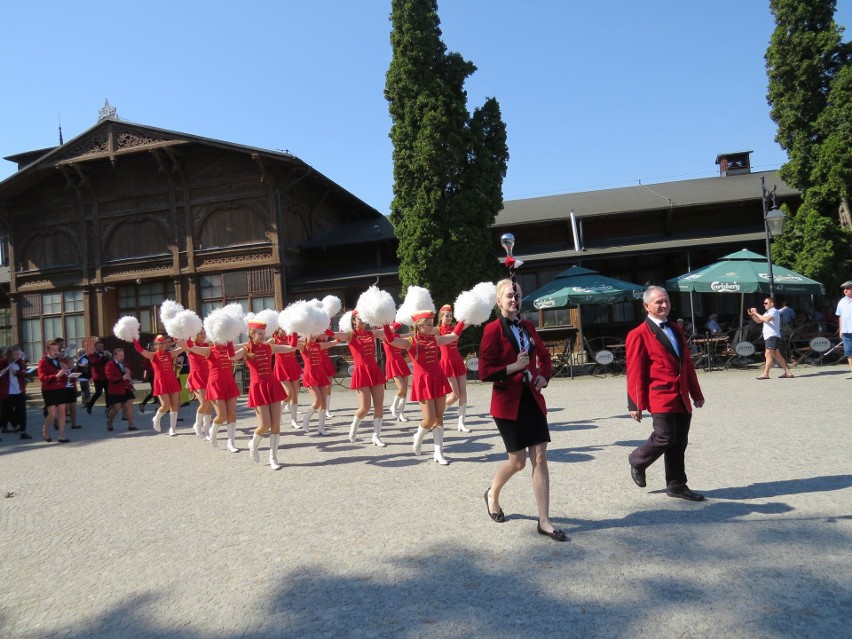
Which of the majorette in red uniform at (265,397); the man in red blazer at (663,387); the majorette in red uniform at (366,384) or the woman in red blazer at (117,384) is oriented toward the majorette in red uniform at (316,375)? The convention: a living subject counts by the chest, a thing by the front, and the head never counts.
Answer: the woman in red blazer

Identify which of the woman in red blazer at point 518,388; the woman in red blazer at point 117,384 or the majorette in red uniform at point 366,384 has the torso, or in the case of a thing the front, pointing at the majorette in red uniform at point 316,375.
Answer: the woman in red blazer at point 117,384

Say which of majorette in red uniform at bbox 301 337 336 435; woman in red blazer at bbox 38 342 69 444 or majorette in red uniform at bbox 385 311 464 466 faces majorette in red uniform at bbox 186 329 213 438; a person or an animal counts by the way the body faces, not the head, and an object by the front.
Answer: the woman in red blazer

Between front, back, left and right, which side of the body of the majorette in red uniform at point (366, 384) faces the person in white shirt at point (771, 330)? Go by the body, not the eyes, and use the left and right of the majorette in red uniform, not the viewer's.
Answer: left

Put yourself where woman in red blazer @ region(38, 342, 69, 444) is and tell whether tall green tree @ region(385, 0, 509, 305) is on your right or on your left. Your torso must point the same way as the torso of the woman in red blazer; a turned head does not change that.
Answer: on your left

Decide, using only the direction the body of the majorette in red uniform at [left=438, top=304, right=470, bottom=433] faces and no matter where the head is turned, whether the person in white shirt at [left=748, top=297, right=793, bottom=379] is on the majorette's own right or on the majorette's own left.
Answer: on the majorette's own left

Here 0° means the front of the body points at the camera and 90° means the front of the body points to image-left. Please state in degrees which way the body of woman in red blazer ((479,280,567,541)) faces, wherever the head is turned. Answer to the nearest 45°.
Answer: approximately 315°

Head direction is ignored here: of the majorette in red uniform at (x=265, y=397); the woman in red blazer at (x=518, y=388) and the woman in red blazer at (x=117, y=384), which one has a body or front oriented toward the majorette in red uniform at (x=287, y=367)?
the woman in red blazer at (x=117, y=384)

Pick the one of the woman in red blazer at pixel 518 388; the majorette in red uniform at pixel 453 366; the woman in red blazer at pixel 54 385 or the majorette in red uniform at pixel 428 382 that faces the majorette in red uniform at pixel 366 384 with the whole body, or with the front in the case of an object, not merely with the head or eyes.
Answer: the woman in red blazer at pixel 54 385
